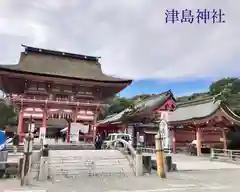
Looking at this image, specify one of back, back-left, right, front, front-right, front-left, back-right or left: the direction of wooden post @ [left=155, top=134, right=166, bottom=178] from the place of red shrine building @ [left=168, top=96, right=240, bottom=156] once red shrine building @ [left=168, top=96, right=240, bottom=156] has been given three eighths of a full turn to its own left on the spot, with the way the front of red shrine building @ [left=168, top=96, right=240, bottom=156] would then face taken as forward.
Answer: right

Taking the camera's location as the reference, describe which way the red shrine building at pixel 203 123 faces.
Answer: facing the viewer and to the left of the viewer

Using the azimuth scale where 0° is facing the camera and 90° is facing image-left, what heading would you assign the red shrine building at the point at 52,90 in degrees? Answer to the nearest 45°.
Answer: approximately 0°

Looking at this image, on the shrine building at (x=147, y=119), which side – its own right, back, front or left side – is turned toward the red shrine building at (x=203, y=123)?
left

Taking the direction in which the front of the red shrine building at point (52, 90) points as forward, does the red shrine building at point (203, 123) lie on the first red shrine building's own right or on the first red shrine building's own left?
on the first red shrine building's own left

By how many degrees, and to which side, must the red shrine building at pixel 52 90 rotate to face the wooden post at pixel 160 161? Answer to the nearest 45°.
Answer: approximately 45° to its left

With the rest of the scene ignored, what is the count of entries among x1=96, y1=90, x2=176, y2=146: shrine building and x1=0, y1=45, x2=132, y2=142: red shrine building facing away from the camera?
0

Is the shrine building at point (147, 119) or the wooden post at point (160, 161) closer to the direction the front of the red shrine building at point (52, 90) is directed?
the wooden post
